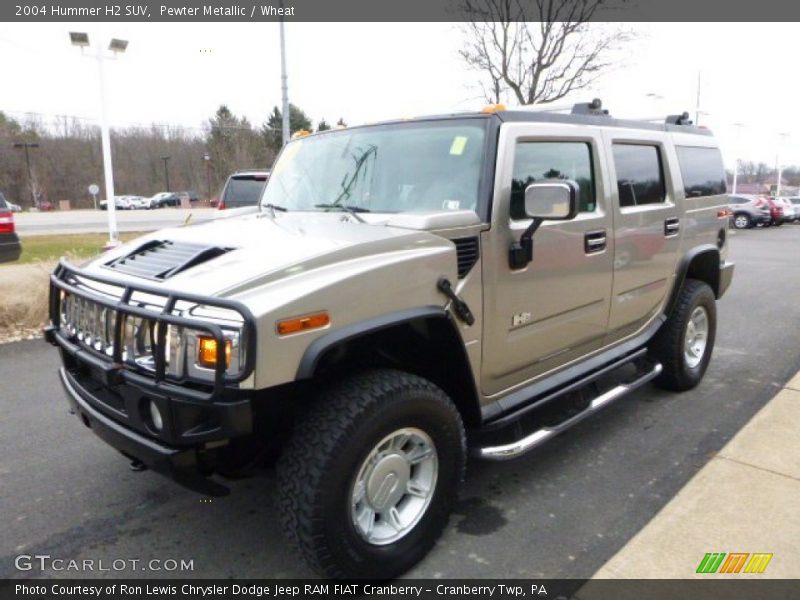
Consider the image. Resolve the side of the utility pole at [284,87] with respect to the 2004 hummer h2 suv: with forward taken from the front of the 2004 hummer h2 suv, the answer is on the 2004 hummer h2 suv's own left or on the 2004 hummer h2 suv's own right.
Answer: on the 2004 hummer h2 suv's own right

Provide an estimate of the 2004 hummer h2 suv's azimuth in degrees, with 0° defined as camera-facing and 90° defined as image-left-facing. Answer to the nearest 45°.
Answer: approximately 45°

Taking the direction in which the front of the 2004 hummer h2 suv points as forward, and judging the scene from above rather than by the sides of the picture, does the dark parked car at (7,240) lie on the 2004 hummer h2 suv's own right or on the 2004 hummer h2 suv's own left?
on the 2004 hummer h2 suv's own right

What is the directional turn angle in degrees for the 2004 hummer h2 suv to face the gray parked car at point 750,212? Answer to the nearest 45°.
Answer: approximately 180°

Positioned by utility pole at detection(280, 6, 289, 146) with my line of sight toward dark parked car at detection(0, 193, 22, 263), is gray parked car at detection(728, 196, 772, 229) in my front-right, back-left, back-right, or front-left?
back-left
